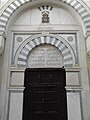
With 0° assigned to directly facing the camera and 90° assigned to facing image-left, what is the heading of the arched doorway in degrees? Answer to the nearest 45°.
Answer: approximately 0°
